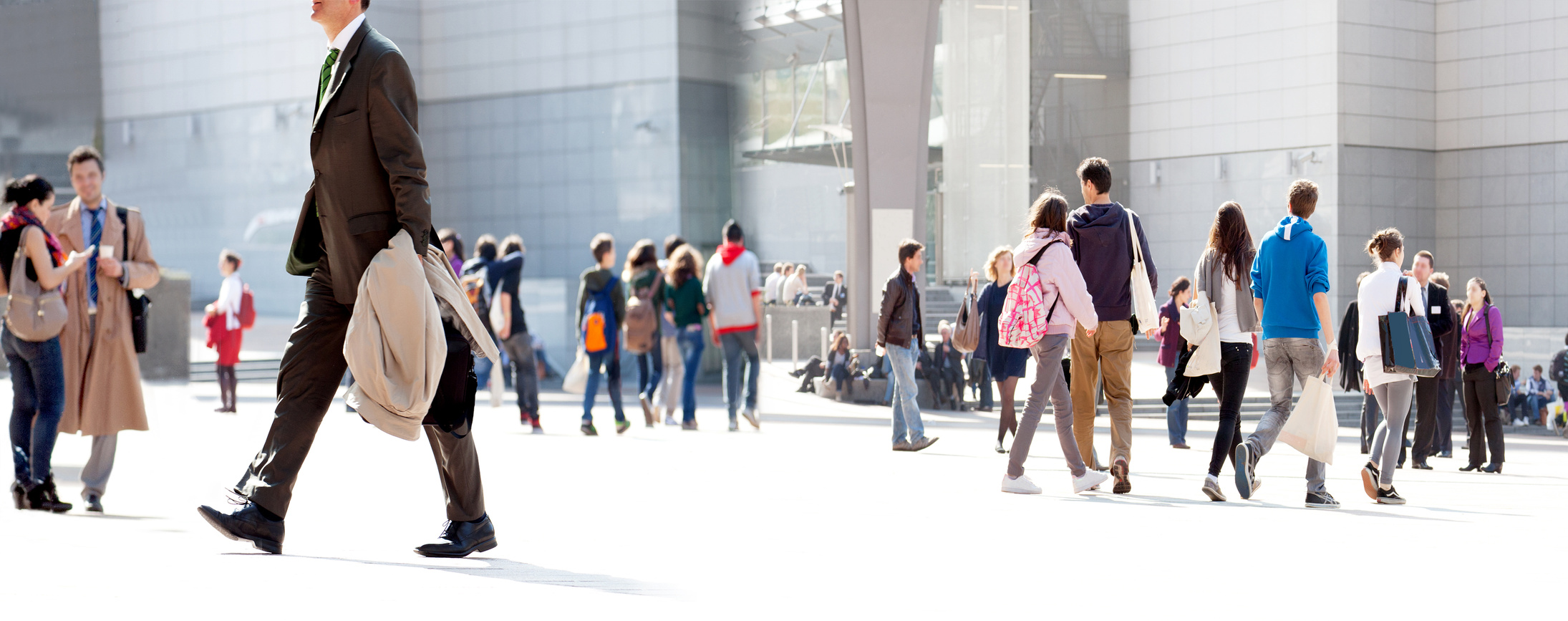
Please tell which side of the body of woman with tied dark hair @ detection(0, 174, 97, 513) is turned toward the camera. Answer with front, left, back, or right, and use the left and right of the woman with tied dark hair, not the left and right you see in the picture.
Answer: right

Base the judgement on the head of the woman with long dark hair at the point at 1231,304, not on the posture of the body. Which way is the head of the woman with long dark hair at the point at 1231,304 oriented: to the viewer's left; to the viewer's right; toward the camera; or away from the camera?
away from the camera

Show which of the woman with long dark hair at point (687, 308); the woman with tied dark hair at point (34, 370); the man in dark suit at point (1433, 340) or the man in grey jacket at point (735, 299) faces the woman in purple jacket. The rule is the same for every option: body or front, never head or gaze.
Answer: the woman with tied dark hair at point (34, 370)

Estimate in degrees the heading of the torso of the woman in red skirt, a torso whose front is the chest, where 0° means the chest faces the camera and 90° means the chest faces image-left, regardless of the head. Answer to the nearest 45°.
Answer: approximately 90°

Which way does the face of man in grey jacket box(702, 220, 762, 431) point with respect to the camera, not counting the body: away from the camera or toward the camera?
away from the camera

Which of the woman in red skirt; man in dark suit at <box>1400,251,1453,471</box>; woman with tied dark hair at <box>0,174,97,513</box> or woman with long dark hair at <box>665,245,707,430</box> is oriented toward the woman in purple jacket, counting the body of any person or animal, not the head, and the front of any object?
woman with tied dark hair at <box>0,174,97,513</box>

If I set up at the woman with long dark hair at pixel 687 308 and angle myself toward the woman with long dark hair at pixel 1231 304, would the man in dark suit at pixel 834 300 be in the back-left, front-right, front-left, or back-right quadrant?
back-left

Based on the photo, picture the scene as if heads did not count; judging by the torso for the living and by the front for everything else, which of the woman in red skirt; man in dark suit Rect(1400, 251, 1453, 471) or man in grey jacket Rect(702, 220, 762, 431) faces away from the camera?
the man in grey jacket

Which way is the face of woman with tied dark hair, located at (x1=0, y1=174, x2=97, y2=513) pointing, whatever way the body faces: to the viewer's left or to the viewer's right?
to the viewer's right
